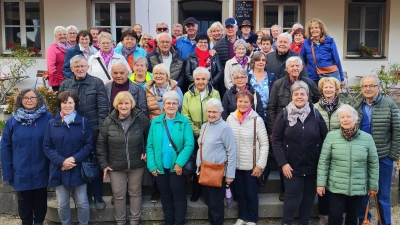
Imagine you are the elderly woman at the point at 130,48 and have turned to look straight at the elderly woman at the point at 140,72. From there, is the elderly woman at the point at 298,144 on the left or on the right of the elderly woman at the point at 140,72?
left

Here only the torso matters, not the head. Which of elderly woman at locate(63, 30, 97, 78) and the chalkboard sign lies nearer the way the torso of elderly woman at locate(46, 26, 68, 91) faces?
the elderly woman

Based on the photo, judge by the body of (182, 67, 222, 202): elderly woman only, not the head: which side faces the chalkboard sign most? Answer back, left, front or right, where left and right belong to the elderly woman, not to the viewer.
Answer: back

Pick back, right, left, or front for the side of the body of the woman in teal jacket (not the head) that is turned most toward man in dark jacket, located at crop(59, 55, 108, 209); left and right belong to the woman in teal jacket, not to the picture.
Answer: right

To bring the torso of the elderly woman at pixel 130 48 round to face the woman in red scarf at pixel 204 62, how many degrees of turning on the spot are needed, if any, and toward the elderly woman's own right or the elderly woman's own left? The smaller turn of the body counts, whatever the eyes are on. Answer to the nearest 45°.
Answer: approximately 90° to the elderly woman's own left

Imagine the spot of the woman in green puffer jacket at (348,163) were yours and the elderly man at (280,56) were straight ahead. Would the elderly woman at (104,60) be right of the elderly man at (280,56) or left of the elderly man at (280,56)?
left

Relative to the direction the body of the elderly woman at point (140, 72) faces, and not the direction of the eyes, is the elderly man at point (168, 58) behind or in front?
behind

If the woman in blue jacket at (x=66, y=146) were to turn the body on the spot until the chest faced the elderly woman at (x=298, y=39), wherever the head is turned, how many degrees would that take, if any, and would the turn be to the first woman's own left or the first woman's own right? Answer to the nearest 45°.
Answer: approximately 90° to the first woman's own left

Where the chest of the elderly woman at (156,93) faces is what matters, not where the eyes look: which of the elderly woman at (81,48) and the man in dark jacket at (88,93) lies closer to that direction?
the man in dark jacket
